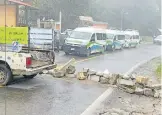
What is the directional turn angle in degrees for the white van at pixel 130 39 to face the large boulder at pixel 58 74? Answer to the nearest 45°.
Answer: approximately 45° to its left

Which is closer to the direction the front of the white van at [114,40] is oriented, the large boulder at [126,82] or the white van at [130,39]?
the large boulder

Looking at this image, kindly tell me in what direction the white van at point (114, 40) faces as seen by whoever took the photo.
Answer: facing the viewer and to the left of the viewer

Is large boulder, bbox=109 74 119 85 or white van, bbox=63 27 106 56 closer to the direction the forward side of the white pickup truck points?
the white van

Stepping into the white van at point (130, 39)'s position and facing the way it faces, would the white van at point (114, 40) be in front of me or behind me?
in front

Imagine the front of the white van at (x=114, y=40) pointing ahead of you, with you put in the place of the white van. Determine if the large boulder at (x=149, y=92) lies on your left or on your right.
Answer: on your left

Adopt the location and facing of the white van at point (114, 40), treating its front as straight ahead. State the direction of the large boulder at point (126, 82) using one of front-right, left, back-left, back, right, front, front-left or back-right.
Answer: front-left

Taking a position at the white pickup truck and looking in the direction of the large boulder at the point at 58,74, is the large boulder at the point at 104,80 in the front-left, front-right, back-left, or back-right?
front-right

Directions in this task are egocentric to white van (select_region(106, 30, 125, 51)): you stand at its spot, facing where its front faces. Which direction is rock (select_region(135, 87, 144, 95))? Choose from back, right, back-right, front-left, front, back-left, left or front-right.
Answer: front-left

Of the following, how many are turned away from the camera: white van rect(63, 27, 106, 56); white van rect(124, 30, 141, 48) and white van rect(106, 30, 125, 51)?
0

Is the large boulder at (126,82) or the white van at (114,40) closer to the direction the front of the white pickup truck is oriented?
the white van

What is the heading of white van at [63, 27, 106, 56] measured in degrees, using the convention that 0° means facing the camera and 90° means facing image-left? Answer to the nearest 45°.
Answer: approximately 45°

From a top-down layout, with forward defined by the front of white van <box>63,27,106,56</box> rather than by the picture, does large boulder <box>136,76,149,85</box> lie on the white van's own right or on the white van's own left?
on the white van's own left

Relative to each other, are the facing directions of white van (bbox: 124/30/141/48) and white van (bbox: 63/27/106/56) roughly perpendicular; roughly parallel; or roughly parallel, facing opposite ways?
roughly parallel

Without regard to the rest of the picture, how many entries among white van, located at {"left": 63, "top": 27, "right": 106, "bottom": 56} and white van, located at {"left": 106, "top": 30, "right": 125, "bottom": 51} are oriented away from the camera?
0
